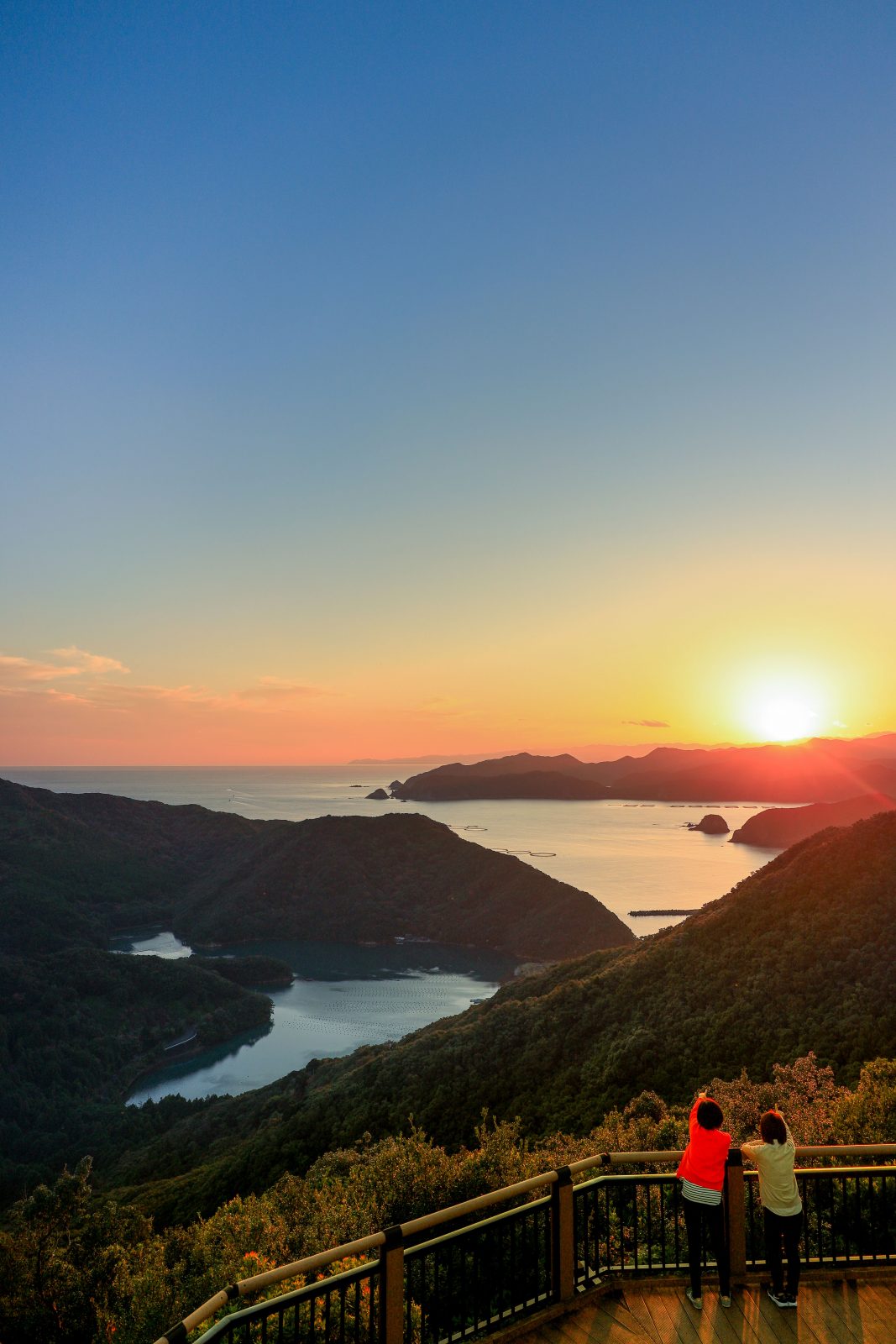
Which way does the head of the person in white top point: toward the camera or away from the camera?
away from the camera

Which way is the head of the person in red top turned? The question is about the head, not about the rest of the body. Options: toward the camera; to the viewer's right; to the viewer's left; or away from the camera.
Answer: away from the camera

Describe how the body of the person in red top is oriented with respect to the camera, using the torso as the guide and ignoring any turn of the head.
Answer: away from the camera

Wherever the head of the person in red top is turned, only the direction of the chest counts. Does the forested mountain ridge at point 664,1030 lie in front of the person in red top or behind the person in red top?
in front
